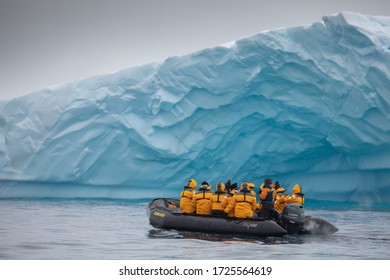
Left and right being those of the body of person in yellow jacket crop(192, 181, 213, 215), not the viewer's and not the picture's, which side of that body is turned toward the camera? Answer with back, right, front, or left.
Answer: back

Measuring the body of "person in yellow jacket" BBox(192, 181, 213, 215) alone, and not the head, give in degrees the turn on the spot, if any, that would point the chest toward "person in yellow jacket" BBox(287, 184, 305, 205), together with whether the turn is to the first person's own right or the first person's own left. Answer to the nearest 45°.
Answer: approximately 90° to the first person's own right

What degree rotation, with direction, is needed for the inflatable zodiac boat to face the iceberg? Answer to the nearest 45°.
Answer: approximately 90° to its right

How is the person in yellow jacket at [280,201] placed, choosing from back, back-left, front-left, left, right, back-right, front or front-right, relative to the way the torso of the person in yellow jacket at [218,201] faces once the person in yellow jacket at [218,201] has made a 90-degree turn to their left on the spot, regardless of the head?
back-right

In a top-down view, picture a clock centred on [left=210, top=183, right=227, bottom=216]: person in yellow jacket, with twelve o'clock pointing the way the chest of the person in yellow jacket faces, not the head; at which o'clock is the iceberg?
The iceberg is roughly at 12 o'clock from the person in yellow jacket.

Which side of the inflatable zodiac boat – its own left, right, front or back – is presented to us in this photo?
left

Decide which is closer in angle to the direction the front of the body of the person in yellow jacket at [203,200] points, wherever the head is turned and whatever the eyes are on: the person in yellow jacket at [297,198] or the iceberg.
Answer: the iceberg

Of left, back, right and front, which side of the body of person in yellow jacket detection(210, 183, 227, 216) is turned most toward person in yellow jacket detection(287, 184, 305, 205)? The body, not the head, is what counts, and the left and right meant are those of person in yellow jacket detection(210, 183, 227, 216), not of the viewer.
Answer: right

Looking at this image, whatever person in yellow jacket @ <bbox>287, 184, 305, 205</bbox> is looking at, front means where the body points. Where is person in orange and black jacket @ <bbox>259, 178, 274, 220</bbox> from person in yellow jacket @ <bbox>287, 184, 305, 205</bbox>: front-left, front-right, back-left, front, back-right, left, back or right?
front-left

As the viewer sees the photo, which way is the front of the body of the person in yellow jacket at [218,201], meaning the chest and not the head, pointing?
away from the camera
